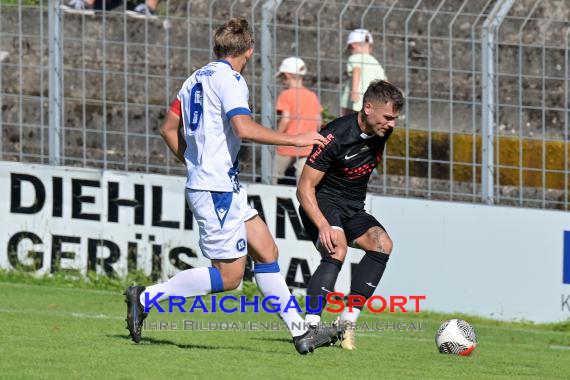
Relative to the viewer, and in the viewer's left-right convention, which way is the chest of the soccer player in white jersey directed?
facing away from the viewer and to the right of the viewer

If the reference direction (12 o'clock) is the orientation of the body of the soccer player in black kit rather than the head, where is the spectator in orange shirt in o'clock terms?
The spectator in orange shirt is roughly at 7 o'clock from the soccer player in black kit.

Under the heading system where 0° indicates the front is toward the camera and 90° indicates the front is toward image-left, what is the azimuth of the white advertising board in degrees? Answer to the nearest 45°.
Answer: approximately 0°

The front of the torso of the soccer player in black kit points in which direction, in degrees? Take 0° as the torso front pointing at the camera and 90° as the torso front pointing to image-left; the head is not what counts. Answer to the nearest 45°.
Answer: approximately 315°

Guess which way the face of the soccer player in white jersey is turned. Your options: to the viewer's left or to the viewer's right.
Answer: to the viewer's right

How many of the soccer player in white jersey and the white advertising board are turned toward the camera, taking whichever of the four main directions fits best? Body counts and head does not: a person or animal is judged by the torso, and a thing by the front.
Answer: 1
